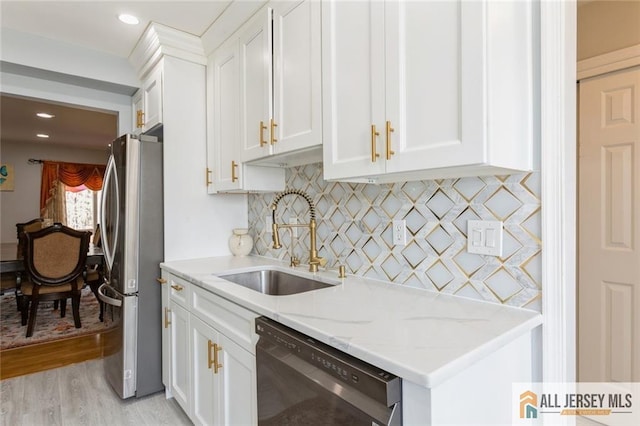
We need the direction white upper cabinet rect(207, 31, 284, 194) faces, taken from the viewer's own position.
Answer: facing the viewer and to the left of the viewer

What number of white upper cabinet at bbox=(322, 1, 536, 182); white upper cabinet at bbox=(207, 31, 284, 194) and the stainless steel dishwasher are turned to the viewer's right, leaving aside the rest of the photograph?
0

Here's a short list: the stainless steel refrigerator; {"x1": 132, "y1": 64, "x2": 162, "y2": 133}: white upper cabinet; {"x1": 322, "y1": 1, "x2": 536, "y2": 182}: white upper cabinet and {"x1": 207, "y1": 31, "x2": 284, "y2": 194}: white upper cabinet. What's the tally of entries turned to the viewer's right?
0

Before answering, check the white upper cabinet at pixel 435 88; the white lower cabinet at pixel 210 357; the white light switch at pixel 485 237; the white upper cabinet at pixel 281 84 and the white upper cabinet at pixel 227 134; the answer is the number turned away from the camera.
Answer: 0

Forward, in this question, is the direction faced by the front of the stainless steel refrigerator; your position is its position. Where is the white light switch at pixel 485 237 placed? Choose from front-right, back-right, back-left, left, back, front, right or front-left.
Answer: left

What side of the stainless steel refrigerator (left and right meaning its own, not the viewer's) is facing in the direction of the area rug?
right

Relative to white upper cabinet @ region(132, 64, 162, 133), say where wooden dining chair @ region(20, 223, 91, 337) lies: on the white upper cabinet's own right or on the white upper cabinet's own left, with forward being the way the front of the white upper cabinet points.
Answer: on the white upper cabinet's own right

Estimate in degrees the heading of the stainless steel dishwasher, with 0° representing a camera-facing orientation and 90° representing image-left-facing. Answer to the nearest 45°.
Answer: approximately 45°

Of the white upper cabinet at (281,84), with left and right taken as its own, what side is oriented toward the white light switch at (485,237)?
left

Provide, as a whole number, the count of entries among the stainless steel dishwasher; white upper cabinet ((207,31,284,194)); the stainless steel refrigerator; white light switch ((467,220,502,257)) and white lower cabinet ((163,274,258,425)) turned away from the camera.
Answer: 0

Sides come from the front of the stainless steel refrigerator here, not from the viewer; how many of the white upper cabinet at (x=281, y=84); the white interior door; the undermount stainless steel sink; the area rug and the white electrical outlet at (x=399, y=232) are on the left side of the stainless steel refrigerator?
4

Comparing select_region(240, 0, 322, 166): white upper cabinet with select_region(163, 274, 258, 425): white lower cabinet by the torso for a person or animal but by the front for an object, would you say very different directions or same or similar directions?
same or similar directions

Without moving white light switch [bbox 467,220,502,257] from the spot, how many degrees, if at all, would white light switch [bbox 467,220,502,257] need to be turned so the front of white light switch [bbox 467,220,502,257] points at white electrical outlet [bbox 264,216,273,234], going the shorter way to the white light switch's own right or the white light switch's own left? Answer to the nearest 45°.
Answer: approximately 90° to the white light switch's own right

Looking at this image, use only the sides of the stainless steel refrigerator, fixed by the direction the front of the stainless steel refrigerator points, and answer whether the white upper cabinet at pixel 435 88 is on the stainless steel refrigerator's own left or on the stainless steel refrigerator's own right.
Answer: on the stainless steel refrigerator's own left
